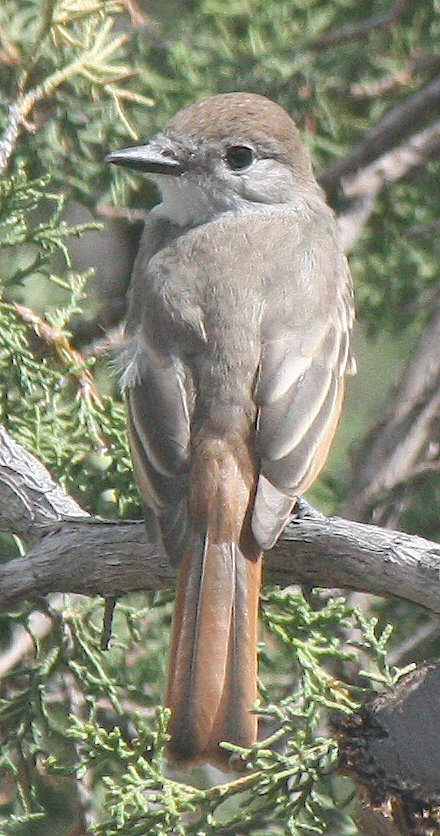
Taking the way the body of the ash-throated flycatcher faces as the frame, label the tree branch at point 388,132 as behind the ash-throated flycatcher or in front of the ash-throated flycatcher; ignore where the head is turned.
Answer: in front

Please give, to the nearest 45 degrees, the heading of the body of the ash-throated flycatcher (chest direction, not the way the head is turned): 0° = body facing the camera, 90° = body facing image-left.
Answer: approximately 180°

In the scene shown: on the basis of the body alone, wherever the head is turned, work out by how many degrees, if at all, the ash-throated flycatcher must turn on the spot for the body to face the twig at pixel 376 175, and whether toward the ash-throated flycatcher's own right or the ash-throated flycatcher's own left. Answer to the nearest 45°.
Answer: approximately 45° to the ash-throated flycatcher's own right

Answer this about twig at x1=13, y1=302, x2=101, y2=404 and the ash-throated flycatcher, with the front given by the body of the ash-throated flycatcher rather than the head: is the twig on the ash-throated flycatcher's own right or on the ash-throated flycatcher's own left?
on the ash-throated flycatcher's own left
